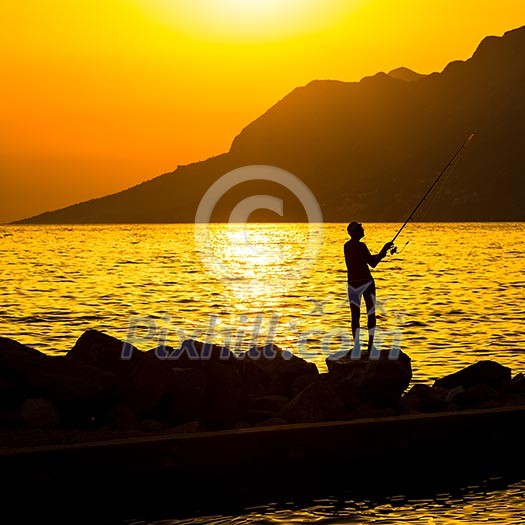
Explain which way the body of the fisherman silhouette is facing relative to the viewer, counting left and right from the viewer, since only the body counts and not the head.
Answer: facing away from the viewer and to the right of the viewer

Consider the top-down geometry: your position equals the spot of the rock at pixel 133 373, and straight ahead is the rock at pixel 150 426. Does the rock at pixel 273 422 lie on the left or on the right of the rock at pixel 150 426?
left

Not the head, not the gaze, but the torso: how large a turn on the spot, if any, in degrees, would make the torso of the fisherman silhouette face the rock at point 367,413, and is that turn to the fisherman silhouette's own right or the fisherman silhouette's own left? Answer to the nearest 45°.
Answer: approximately 135° to the fisherman silhouette's own right

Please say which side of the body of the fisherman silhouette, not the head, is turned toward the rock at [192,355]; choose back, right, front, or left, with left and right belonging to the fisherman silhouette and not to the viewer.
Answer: back

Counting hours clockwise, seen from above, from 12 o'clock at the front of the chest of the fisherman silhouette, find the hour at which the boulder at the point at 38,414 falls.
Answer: The boulder is roughly at 6 o'clock from the fisherman silhouette.

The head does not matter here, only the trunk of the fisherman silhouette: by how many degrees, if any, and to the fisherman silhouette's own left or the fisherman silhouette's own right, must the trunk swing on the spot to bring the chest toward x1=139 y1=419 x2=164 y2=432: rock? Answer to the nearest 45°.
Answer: approximately 180°

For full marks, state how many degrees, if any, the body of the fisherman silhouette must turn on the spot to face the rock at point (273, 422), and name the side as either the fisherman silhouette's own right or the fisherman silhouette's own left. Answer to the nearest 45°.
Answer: approximately 135° to the fisherman silhouette's own right

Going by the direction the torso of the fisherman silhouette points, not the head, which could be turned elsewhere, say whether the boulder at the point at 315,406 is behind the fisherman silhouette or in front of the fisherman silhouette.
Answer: behind

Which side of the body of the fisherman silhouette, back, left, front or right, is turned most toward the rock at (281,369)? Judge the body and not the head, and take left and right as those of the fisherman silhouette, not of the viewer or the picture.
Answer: back

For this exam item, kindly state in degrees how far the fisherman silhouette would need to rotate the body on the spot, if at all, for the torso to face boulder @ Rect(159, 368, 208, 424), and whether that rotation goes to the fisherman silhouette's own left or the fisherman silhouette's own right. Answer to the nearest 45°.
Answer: approximately 180°
